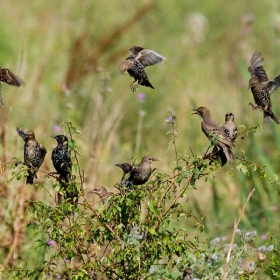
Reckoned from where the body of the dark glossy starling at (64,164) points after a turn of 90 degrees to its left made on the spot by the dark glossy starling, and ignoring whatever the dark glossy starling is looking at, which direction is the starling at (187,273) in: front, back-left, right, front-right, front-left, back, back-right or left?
left

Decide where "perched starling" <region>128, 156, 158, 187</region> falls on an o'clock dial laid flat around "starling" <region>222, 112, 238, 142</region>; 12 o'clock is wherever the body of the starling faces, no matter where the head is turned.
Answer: The perched starling is roughly at 3 o'clock from the starling.

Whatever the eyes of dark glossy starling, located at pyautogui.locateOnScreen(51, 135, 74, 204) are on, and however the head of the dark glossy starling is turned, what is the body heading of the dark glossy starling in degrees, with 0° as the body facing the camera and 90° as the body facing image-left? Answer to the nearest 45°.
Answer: approximately 45°
